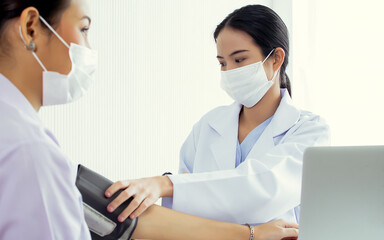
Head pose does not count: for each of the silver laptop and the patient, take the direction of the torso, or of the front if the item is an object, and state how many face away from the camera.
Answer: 1

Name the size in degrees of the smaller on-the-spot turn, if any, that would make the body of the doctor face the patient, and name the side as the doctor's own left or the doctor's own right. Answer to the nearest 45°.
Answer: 0° — they already face them

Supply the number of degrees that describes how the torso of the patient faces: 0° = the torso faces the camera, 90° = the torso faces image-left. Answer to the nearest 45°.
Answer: approximately 270°

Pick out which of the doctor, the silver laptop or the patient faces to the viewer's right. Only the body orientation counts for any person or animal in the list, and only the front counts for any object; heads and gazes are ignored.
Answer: the patient

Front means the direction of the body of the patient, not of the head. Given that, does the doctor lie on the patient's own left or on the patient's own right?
on the patient's own left

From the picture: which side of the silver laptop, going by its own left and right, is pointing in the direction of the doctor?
front

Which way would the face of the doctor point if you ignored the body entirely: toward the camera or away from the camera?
toward the camera

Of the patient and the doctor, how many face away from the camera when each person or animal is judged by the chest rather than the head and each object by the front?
0

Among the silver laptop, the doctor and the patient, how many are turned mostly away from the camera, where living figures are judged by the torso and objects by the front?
1

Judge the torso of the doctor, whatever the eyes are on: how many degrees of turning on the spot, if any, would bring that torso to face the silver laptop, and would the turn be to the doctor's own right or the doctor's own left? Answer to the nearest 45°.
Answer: approximately 45° to the doctor's own left

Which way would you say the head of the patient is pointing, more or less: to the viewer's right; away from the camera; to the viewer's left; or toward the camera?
to the viewer's right

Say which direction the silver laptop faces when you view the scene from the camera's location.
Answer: facing away from the viewer
